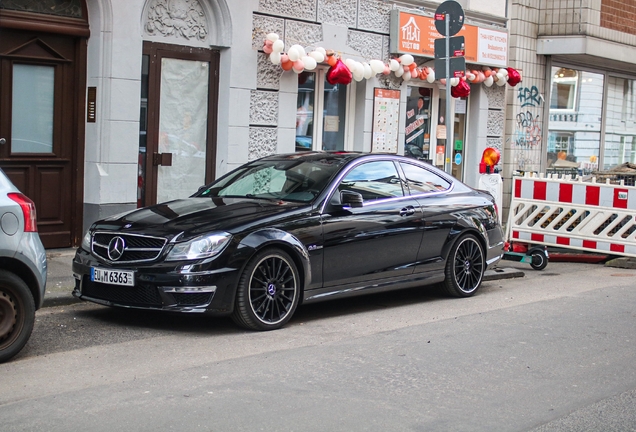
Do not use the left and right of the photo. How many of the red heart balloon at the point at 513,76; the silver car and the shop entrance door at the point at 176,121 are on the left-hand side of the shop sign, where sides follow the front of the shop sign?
1

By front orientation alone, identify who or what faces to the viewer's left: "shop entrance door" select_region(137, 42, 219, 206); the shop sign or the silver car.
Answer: the silver car

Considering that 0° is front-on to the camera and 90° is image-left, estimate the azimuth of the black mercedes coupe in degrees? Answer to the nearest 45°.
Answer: approximately 45°

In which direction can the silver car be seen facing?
to the viewer's left

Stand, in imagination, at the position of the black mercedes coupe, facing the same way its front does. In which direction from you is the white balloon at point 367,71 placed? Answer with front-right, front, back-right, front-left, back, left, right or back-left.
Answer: back-right

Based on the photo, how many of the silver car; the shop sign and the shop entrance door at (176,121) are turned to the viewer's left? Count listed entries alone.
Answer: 1

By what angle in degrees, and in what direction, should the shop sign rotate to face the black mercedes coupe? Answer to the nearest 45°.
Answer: approximately 45° to its right

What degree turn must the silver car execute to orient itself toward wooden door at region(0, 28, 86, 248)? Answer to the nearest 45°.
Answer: approximately 90° to its right

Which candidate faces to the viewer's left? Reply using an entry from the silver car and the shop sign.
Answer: the silver car

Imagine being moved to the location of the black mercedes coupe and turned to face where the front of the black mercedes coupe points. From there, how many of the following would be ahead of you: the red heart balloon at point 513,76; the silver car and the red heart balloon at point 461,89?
1

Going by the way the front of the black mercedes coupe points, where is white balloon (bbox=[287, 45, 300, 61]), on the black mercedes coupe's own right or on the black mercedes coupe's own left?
on the black mercedes coupe's own right

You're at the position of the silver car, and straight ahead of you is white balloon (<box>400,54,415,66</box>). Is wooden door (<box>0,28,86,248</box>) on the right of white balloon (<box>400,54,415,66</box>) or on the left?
left

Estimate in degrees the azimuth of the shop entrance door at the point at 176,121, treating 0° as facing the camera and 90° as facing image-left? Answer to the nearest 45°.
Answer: approximately 315°

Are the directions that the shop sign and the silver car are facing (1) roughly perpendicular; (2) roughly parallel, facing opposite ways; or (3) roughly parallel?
roughly perpendicular

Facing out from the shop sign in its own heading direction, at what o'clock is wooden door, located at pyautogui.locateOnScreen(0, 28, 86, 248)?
The wooden door is roughly at 3 o'clock from the shop sign.

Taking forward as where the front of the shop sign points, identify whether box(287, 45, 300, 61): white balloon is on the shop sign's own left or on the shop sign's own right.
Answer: on the shop sign's own right

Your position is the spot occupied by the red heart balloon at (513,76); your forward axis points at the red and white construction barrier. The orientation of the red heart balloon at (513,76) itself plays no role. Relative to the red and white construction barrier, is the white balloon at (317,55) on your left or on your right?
right

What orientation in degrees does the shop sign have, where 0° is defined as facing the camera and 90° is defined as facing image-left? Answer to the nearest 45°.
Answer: approximately 315°
